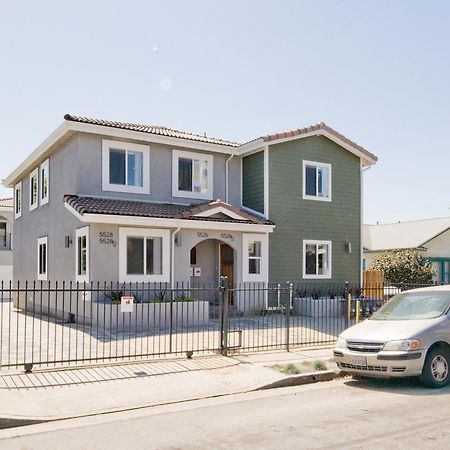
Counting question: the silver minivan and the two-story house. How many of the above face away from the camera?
0

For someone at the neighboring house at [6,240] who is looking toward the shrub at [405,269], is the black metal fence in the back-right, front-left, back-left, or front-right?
front-right

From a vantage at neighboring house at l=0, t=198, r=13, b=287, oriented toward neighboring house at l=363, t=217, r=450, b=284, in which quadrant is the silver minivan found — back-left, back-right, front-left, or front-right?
front-right

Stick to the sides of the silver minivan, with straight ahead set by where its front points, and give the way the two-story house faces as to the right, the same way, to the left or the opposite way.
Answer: to the left

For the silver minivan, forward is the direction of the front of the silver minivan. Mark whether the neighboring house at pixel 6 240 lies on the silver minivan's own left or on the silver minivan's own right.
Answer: on the silver minivan's own right

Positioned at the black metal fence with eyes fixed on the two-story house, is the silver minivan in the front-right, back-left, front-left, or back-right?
back-right

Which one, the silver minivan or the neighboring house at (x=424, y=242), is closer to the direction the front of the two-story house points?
the silver minivan

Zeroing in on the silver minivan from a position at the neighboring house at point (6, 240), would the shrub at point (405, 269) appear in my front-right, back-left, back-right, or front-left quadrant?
front-left

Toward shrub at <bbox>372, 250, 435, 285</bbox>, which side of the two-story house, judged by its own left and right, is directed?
left

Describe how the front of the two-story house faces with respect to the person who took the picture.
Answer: facing the viewer and to the right of the viewer

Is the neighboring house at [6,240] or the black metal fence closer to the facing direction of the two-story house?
the black metal fence
